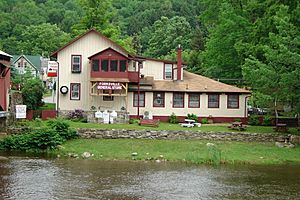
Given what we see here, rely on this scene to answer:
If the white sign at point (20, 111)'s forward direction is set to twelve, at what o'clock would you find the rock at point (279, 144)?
The rock is roughly at 10 o'clock from the white sign.

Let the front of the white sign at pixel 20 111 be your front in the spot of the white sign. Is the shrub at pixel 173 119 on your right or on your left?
on your left

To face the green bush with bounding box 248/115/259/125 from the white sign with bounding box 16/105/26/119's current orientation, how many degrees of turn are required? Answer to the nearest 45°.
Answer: approximately 90° to its left

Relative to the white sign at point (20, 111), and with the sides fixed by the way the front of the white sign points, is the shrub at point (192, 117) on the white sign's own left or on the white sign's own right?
on the white sign's own left

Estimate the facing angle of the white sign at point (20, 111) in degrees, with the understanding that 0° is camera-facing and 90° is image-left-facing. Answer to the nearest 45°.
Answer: approximately 0°

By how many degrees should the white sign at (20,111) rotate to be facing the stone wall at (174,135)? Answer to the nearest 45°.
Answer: approximately 45° to its left

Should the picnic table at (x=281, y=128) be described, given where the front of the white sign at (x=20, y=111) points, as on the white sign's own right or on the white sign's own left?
on the white sign's own left

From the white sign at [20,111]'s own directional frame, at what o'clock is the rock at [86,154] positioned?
The rock is roughly at 11 o'clock from the white sign.

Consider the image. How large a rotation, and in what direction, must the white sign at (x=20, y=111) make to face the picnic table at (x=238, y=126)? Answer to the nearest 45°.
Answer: approximately 90° to its left

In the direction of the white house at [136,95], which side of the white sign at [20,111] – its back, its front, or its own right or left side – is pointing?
left

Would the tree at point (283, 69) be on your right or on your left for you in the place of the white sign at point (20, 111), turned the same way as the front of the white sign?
on your left

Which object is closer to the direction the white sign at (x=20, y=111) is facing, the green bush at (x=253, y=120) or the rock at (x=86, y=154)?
the rock
